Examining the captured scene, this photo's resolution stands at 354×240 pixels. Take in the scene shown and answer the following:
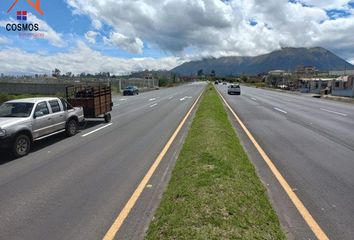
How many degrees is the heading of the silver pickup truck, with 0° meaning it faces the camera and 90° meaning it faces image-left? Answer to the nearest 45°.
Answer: approximately 45°
